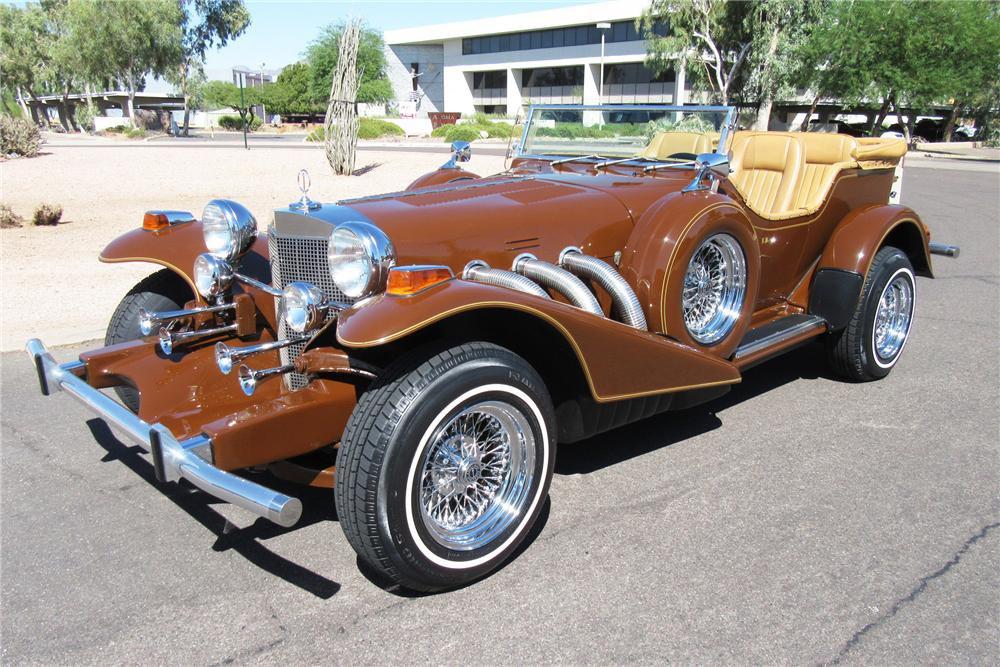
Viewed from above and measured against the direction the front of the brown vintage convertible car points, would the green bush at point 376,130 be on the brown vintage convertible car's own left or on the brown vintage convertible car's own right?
on the brown vintage convertible car's own right

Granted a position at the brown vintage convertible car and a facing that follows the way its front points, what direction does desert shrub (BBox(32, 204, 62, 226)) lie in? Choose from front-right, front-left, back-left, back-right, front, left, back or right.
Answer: right

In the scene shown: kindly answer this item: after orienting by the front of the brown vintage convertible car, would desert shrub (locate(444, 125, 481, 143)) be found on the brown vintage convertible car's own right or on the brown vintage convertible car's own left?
on the brown vintage convertible car's own right

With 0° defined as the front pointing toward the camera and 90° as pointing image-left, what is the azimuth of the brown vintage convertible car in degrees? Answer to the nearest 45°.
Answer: approximately 45°

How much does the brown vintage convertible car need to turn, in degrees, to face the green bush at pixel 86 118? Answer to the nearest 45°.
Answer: approximately 90° to its right

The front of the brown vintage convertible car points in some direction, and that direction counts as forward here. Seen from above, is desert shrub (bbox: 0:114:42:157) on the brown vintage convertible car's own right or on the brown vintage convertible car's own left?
on the brown vintage convertible car's own right

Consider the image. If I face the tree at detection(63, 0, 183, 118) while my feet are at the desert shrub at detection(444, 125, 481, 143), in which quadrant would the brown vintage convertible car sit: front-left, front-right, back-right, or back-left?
back-left

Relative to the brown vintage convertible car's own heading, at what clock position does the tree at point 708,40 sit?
The tree is roughly at 5 o'clock from the brown vintage convertible car.

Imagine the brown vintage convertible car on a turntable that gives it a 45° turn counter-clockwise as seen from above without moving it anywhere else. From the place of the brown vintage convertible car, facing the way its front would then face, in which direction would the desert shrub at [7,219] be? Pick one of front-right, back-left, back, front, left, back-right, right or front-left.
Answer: back-right
